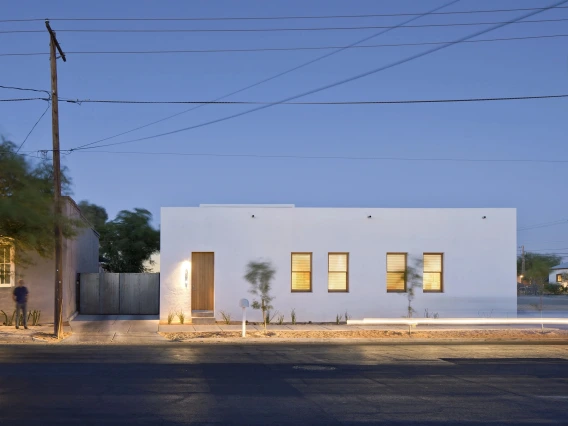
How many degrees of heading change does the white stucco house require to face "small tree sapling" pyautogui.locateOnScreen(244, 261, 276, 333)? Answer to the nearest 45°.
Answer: approximately 45° to its right

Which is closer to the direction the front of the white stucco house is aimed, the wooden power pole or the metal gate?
the wooden power pole

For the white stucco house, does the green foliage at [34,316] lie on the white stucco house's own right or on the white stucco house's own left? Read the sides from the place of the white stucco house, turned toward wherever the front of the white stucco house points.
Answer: on the white stucco house's own right

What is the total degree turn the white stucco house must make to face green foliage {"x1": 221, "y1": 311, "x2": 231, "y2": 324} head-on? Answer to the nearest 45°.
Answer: approximately 90° to its right

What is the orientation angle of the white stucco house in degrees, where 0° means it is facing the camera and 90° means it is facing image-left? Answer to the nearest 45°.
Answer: approximately 0°

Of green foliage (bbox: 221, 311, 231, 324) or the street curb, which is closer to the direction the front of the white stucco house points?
the street curb
